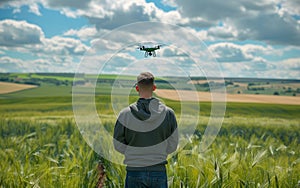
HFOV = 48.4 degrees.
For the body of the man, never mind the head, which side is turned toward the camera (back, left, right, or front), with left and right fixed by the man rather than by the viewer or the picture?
back

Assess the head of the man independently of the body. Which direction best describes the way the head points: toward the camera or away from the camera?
away from the camera
